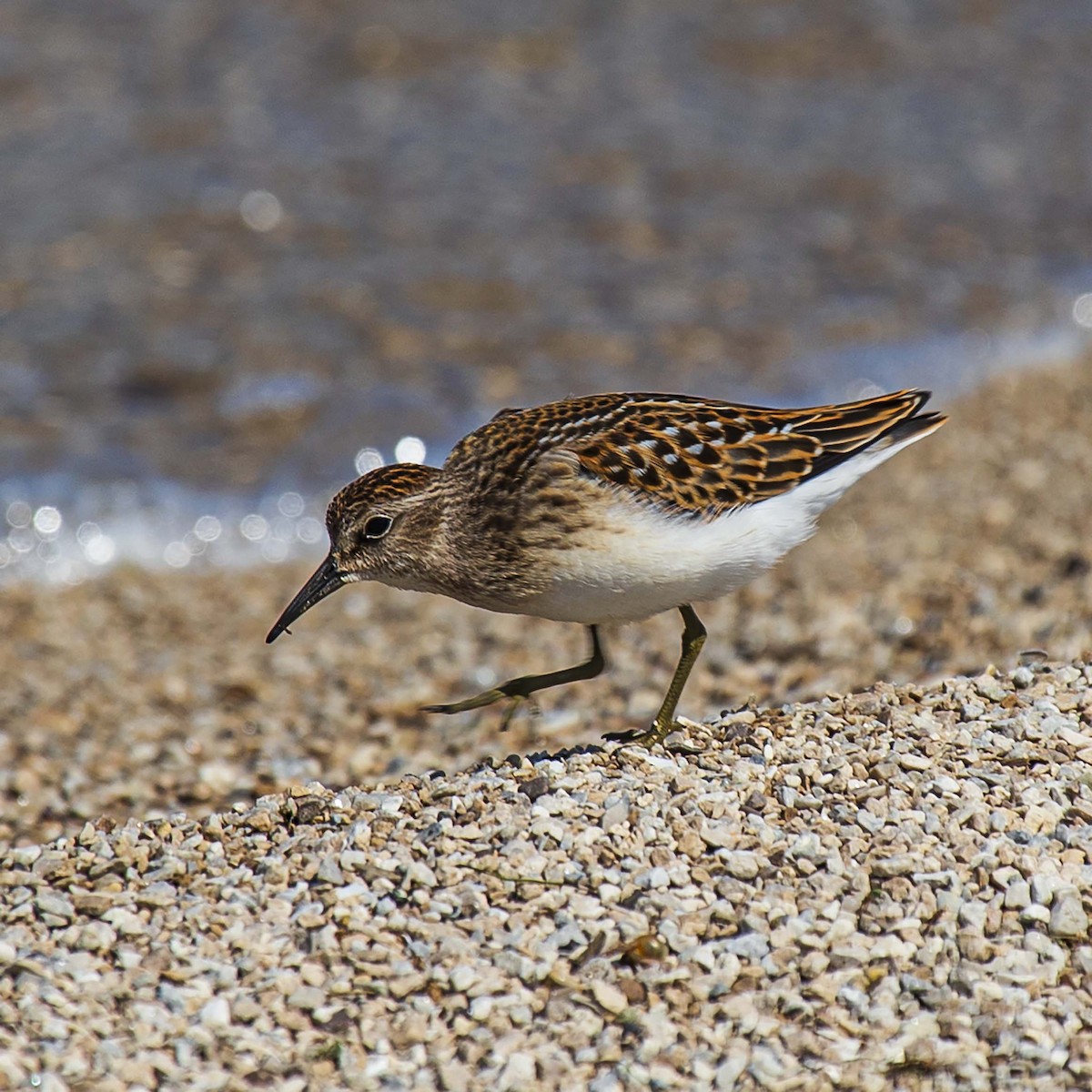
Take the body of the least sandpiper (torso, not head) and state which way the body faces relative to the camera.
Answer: to the viewer's left
